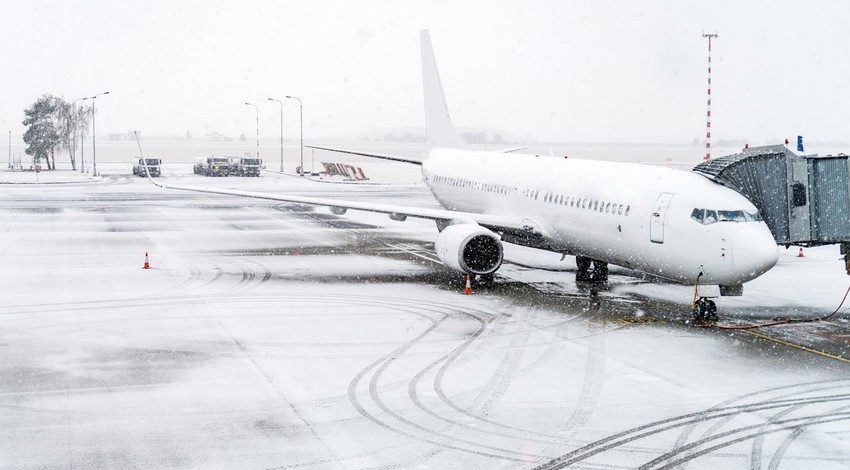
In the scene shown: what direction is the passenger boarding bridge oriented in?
to the viewer's left

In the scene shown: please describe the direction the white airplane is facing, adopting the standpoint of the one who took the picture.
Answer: facing the viewer and to the right of the viewer

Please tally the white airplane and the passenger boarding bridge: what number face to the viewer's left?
1

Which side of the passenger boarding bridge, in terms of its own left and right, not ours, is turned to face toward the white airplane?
front
